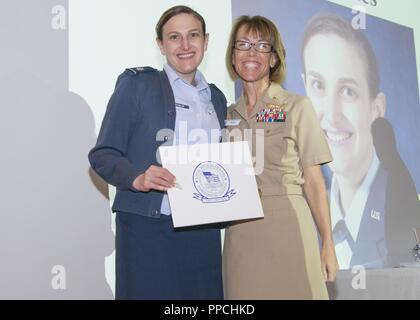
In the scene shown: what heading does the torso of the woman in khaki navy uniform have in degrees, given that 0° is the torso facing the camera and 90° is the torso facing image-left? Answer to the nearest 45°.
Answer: approximately 45°

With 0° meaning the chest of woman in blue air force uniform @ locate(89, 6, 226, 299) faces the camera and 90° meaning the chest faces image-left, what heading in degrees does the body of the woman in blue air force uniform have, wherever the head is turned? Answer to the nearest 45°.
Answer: approximately 315°
